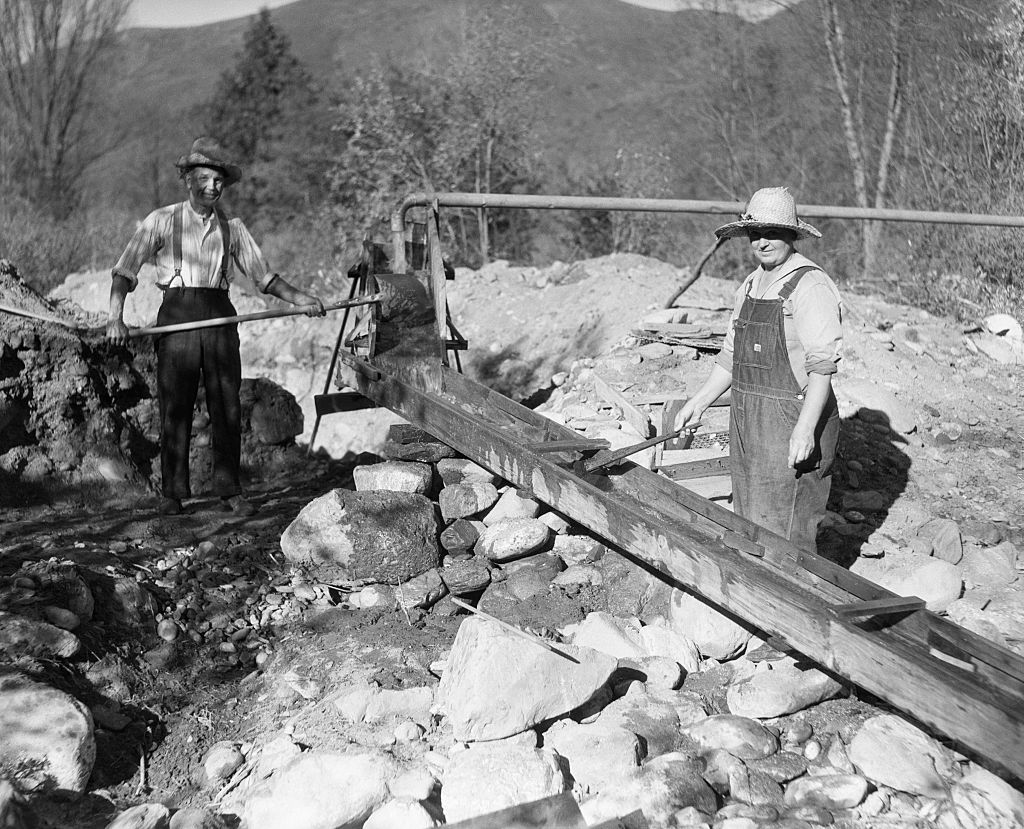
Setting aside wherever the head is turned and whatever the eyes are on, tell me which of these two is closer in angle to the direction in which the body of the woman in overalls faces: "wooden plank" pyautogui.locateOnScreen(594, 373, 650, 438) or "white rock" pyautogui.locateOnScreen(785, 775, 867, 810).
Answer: the white rock

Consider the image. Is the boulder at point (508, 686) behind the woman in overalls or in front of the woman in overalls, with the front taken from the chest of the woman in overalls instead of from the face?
in front

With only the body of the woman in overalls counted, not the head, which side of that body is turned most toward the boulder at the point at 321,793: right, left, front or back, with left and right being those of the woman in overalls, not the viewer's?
front

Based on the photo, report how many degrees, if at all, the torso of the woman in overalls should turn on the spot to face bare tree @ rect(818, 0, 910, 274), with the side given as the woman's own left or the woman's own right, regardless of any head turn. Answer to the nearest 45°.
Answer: approximately 135° to the woman's own right

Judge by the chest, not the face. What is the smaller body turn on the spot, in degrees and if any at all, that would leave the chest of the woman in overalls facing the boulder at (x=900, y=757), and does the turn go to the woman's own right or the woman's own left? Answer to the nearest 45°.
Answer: approximately 45° to the woman's own left

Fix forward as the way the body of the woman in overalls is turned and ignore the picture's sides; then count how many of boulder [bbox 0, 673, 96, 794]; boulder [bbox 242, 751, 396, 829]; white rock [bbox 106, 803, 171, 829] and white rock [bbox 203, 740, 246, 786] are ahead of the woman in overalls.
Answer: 4

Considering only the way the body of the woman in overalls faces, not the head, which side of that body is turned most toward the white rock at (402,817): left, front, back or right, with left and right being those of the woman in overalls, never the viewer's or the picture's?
front

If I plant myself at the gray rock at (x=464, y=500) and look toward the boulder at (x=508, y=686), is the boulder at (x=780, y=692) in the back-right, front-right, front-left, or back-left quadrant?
front-left

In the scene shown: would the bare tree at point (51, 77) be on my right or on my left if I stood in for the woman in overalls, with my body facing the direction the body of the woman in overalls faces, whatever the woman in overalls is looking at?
on my right

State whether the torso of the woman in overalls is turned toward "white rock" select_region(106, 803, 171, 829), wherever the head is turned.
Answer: yes

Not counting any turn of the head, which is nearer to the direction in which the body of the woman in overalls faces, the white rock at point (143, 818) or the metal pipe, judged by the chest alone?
the white rock

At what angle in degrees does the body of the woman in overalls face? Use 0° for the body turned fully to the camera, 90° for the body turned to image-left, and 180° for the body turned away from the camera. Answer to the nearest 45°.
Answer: approximately 45°

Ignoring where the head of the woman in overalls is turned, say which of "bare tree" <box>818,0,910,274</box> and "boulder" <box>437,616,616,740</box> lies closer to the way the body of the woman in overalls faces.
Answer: the boulder
